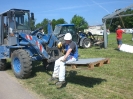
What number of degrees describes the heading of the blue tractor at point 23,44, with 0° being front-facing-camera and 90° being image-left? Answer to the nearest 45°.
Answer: approximately 315°

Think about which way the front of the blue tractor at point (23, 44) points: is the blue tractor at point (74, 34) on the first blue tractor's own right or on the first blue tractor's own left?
on the first blue tractor's own left
